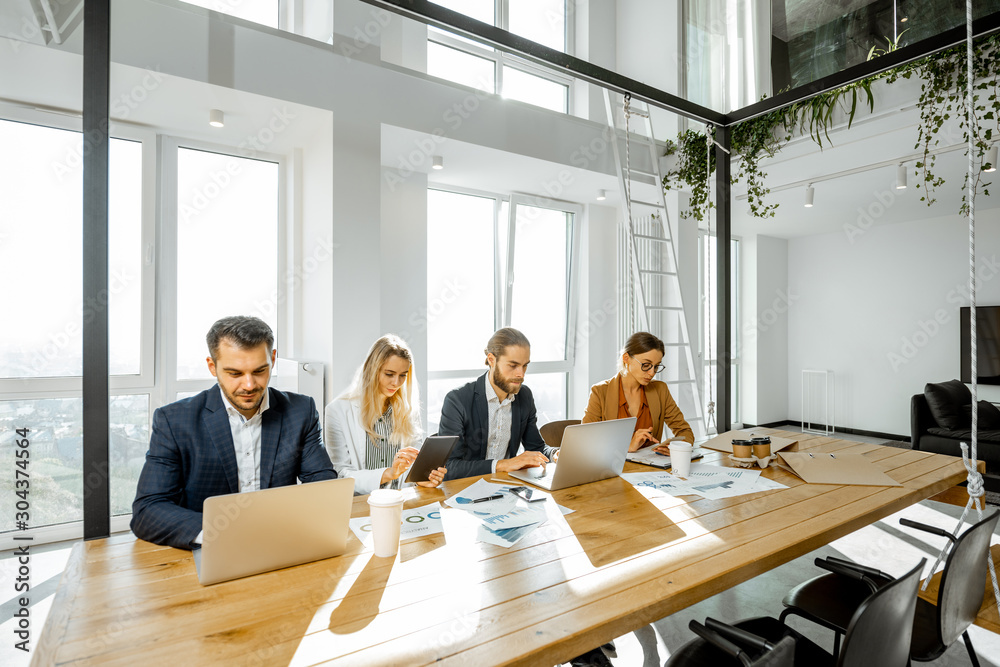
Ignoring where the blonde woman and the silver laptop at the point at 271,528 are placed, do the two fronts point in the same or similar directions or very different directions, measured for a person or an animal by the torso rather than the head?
very different directions

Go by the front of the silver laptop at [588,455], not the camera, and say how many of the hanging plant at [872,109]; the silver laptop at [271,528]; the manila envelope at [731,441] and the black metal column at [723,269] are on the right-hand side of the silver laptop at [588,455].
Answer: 3

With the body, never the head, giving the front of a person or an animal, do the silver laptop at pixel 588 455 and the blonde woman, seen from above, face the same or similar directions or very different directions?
very different directions

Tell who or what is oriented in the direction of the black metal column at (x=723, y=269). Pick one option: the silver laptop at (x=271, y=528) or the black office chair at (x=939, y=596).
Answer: the black office chair

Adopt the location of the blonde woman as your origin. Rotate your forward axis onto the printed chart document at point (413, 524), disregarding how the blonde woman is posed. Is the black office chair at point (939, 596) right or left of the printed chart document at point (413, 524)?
left

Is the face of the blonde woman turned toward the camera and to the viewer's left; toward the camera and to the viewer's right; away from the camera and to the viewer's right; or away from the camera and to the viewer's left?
toward the camera and to the viewer's right

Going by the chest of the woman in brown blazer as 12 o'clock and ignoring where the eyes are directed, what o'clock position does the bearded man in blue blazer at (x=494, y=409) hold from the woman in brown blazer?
The bearded man in blue blazer is roughly at 3 o'clock from the woman in brown blazer.

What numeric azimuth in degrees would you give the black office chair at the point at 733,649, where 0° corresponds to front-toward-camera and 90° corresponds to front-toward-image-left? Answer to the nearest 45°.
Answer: approximately 135°

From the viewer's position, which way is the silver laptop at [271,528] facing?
facing away from the viewer and to the left of the viewer
